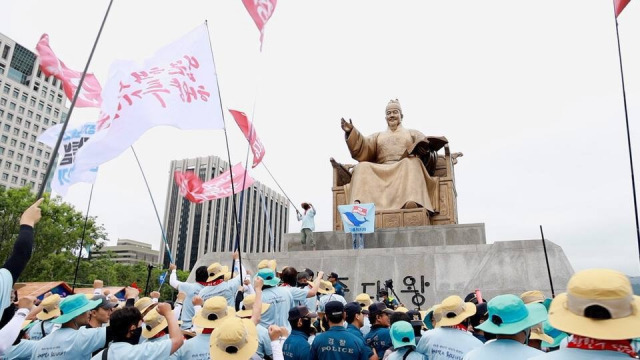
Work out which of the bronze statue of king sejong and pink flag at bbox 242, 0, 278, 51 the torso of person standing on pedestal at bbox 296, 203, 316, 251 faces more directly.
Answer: the pink flag

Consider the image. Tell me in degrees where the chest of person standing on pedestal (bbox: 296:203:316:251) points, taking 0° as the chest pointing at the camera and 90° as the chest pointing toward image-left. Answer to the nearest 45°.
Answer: approximately 45°

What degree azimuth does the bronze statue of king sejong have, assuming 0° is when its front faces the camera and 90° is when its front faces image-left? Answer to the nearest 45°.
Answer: approximately 0°

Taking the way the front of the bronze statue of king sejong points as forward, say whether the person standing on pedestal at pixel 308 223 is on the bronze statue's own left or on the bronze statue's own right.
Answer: on the bronze statue's own right

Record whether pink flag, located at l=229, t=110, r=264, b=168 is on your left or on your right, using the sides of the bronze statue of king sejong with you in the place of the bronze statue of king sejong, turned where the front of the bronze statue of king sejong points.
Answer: on your right

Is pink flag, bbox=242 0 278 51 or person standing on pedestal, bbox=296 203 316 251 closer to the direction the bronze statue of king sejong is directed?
the pink flag
